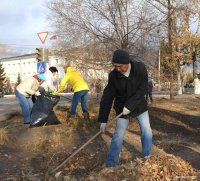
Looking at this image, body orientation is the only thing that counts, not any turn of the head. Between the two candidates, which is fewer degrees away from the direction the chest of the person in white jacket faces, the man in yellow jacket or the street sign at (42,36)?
the man in yellow jacket

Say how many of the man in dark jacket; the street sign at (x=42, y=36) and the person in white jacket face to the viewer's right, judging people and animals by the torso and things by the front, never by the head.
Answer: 1

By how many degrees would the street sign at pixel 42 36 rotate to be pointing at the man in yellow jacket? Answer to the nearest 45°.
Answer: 0° — it already faces them

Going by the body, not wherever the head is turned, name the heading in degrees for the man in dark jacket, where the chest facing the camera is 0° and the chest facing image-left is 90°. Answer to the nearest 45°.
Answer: approximately 45°

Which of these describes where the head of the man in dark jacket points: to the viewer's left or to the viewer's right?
to the viewer's left

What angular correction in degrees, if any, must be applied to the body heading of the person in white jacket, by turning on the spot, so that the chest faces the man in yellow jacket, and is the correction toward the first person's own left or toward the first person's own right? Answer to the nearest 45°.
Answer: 0° — they already face them

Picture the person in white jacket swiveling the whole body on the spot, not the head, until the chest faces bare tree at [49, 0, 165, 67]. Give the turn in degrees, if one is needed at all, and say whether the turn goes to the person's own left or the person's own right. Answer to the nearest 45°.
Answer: approximately 45° to the person's own left

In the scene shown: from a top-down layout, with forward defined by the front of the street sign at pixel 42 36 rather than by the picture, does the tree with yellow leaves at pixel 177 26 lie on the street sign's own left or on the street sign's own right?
on the street sign's own left

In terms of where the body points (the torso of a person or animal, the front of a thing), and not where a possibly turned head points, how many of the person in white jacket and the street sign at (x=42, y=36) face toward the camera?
1

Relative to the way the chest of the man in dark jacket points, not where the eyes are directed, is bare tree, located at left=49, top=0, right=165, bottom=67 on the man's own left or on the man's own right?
on the man's own right

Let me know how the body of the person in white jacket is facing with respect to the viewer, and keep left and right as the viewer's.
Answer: facing to the right of the viewer
